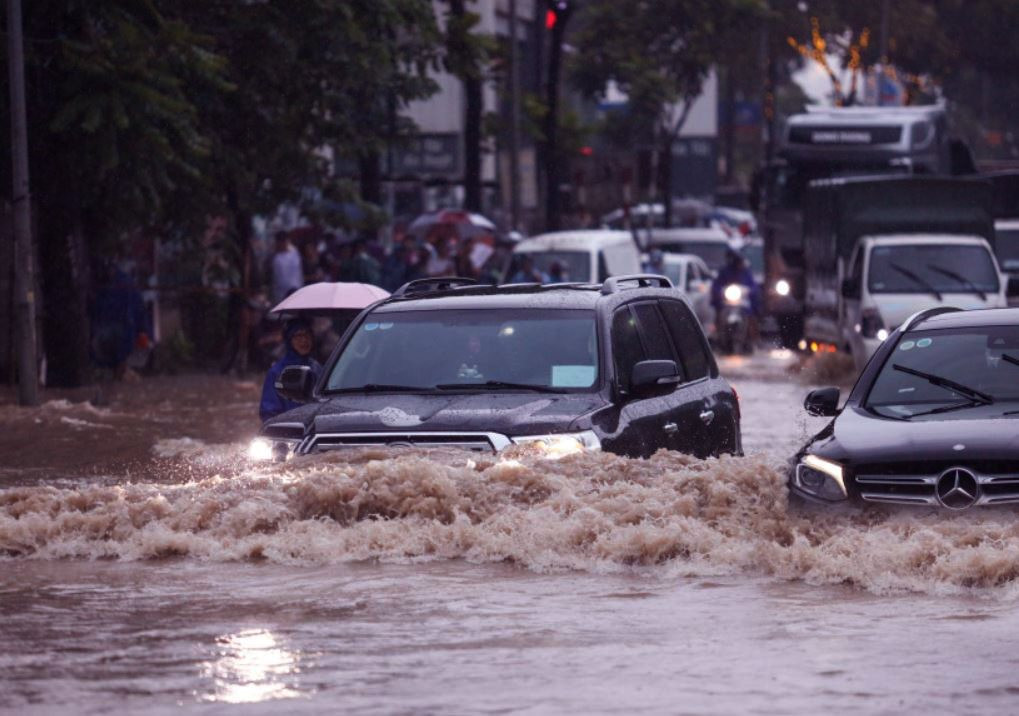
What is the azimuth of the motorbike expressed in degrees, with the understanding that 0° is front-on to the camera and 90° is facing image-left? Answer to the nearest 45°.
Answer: approximately 0°

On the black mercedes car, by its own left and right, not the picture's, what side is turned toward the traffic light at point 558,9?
back

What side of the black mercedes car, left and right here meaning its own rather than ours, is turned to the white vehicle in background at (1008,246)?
back

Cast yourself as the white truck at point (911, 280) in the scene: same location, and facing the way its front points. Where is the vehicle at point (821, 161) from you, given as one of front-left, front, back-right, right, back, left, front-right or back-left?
back

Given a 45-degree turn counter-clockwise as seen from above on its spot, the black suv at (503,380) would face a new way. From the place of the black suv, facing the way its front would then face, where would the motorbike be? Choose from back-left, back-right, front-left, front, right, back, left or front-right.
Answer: back

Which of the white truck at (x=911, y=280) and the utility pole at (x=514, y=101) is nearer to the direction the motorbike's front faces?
the white truck

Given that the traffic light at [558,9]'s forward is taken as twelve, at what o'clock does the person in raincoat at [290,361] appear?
The person in raincoat is roughly at 12 o'clock from the traffic light.

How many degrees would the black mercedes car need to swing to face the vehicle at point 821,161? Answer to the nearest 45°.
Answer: approximately 180°

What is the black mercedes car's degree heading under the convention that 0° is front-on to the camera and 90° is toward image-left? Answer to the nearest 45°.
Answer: approximately 0°
